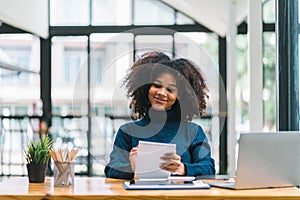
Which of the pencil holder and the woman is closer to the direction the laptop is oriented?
the woman

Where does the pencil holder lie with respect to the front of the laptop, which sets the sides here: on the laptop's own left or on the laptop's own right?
on the laptop's own left

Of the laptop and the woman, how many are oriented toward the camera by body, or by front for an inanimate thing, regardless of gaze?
1

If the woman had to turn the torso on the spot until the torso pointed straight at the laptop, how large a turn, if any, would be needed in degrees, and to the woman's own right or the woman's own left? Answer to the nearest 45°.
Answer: approximately 45° to the woman's own left

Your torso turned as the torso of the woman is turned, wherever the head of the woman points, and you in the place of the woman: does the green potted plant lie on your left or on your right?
on your right

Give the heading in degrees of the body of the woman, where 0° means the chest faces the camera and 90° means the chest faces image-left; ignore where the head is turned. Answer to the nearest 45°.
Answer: approximately 0°

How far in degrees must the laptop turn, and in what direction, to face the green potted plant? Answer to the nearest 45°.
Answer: approximately 45° to its left

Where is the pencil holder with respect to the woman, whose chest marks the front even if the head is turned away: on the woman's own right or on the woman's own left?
on the woman's own right

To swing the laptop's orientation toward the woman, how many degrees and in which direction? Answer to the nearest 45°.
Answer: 0° — it already faces them

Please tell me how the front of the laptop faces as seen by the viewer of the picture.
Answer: facing away from the viewer and to the left of the viewer
